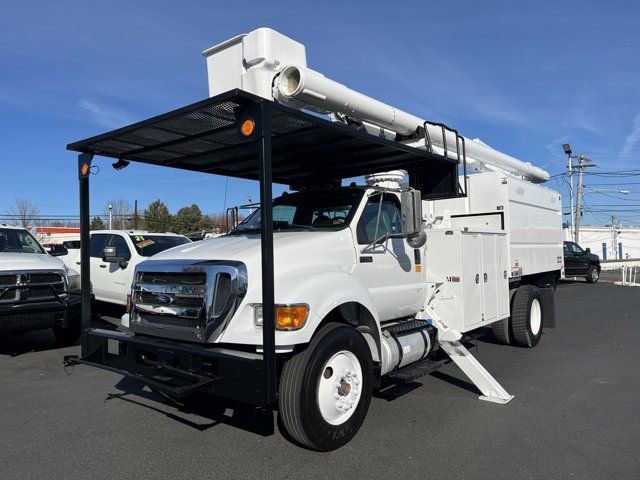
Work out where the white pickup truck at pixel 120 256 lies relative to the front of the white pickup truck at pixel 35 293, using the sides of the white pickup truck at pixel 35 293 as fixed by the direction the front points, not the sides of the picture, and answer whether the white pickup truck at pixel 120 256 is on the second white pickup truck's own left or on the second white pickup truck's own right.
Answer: on the second white pickup truck's own left

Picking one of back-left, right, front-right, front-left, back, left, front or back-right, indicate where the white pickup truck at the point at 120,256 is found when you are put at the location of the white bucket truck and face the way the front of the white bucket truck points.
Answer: right

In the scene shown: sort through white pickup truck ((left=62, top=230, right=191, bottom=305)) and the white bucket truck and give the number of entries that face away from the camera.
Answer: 0

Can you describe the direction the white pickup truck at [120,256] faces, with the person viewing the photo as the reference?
facing the viewer and to the right of the viewer

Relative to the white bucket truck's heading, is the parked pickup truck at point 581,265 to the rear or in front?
to the rear

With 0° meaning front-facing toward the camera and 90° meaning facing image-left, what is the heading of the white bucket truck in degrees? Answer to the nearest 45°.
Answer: approximately 45°

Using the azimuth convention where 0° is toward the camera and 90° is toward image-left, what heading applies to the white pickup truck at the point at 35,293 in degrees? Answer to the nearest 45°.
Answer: approximately 315°
